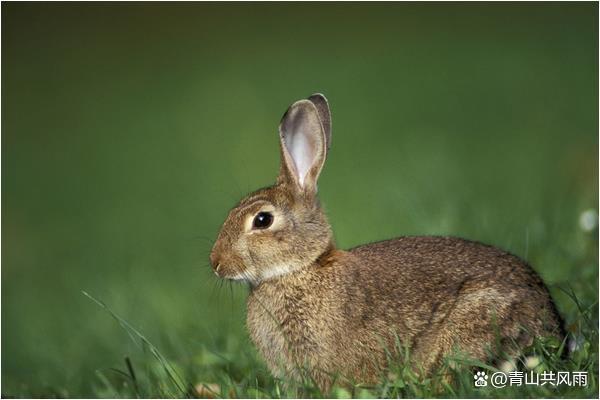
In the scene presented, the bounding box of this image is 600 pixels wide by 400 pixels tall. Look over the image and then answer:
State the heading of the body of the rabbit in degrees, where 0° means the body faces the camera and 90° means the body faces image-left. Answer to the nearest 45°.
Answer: approximately 90°
